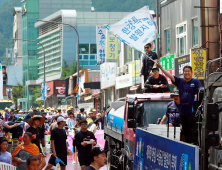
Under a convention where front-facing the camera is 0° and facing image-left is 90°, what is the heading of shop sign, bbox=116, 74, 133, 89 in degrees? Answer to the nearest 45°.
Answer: approximately 45°

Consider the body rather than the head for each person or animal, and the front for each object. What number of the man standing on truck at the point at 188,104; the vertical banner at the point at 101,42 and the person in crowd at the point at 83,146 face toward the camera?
3

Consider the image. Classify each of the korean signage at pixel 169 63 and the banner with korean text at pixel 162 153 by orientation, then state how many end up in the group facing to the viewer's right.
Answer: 0

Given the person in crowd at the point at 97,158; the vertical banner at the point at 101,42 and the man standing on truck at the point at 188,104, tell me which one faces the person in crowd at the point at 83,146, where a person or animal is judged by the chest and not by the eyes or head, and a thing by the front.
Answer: the vertical banner

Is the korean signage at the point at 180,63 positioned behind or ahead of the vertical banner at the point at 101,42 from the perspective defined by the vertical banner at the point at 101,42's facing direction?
ahead

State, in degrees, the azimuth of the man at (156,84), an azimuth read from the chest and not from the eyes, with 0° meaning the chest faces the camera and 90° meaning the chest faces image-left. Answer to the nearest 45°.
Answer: approximately 0°

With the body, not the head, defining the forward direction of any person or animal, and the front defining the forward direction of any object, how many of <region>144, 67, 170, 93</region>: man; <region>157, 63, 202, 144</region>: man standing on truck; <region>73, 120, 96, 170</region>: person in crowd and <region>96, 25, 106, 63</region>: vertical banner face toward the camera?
4

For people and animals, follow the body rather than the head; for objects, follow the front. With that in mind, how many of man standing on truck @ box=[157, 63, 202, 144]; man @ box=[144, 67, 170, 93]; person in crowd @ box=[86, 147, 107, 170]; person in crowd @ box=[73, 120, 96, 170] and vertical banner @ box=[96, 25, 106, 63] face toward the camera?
4

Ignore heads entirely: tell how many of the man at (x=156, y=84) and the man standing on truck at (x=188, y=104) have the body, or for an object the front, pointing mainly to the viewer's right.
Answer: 0

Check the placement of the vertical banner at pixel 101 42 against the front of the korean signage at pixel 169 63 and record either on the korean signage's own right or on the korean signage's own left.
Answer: on the korean signage's own right

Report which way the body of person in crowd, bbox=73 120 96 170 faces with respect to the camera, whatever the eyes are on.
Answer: toward the camera

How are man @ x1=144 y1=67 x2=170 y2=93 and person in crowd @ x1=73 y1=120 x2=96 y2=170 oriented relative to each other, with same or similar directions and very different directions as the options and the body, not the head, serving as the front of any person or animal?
same or similar directions
